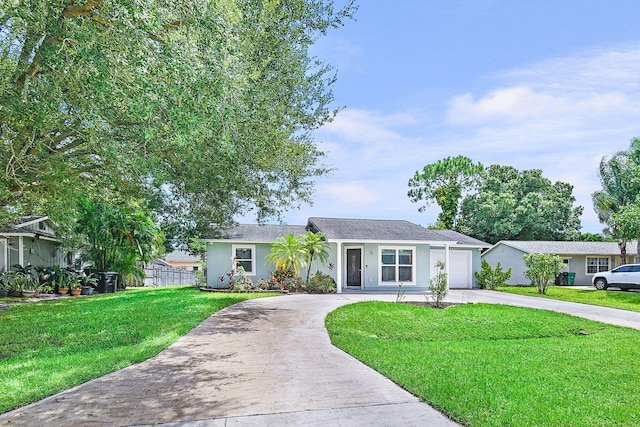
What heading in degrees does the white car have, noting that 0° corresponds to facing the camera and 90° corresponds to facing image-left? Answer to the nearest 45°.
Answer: approximately 90°

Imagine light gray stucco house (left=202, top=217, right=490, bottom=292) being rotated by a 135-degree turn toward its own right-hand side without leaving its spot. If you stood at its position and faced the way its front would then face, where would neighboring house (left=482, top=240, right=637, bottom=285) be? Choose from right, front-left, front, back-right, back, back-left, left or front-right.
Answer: right

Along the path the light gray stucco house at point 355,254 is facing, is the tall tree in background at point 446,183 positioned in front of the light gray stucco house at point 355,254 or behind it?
behind

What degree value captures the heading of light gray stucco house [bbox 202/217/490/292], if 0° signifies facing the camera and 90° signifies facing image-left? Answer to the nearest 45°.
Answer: approximately 0°

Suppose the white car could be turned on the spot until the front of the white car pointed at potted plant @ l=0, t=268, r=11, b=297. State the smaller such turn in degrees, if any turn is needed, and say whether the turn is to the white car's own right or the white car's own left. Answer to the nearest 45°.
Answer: approximately 45° to the white car's own left

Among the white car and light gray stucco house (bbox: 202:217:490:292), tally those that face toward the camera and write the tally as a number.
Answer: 1

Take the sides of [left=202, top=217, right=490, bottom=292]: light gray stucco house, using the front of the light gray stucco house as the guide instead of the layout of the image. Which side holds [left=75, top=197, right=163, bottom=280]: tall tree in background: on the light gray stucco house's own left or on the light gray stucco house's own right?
on the light gray stucco house's own right

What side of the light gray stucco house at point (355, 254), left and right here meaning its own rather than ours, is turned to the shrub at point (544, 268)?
left

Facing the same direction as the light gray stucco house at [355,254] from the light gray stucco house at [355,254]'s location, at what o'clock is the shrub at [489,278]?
The shrub is roughly at 8 o'clock from the light gray stucco house.
